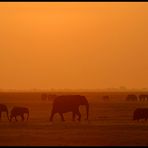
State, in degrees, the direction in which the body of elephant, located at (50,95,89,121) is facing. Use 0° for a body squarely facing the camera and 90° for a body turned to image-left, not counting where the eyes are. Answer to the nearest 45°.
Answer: approximately 270°

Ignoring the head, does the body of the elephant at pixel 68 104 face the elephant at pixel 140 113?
yes
